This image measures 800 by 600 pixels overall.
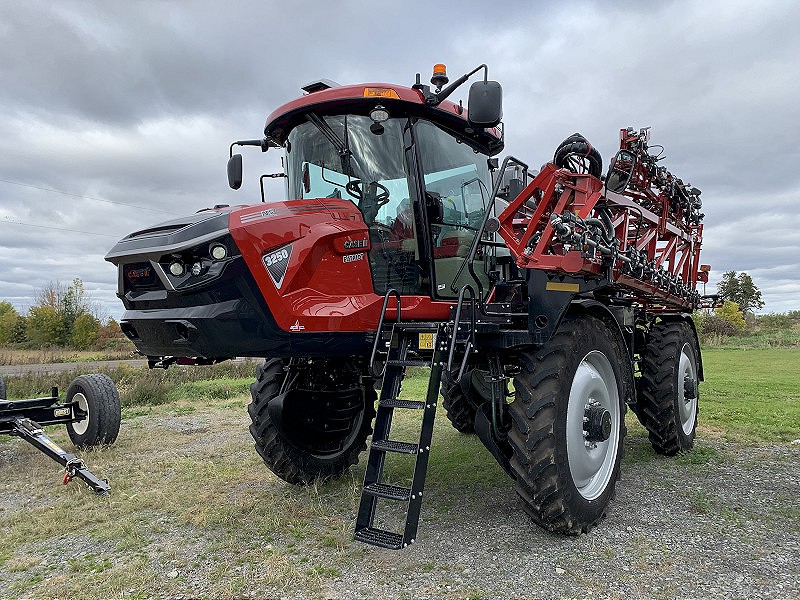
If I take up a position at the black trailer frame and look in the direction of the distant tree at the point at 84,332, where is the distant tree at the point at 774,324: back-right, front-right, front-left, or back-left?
front-right

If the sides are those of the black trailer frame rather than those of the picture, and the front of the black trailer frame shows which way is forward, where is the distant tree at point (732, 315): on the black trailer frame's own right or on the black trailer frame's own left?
on the black trailer frame's own left

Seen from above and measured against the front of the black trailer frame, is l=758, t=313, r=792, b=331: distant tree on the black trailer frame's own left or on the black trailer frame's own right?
on the black trailer frame's own left

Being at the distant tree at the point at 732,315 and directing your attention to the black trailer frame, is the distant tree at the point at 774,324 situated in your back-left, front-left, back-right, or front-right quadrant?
back-left

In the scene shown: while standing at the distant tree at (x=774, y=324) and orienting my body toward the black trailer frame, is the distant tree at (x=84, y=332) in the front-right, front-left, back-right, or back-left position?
front-right

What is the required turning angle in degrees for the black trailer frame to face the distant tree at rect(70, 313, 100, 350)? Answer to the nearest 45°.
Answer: approximately 135° to its left

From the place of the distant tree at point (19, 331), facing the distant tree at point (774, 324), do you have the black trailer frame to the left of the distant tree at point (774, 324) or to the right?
right

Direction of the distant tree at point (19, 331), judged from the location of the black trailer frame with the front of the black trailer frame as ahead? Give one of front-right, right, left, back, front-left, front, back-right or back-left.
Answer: back-left

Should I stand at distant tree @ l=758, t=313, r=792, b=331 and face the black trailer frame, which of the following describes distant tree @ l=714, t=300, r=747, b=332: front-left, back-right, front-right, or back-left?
front-right

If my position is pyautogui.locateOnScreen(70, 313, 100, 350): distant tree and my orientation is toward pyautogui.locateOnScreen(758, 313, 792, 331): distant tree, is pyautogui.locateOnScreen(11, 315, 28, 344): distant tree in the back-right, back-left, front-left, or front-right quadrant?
back-left
